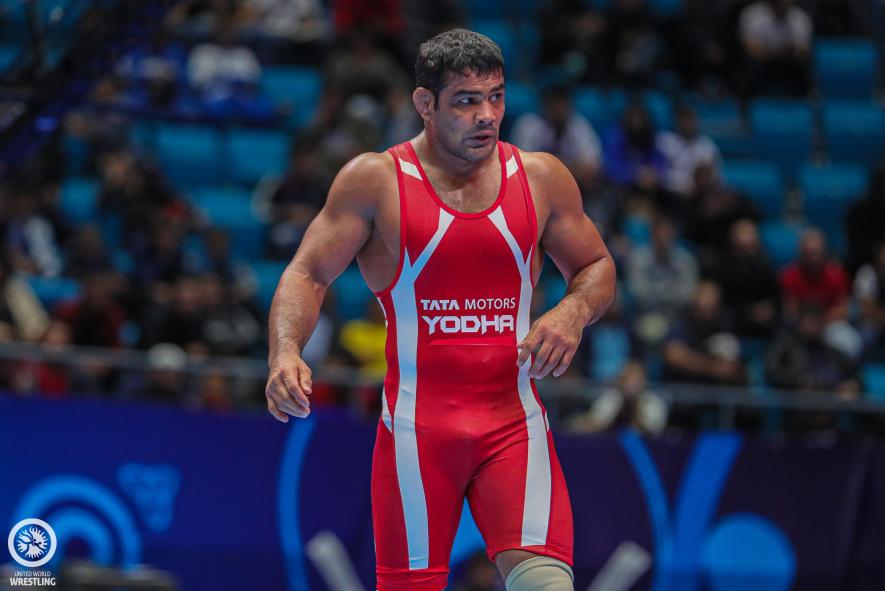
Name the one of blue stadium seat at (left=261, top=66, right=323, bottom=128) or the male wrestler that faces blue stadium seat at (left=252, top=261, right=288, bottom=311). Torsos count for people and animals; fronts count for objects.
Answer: blue stadium seat at (left=261, top=66, right=323, bottom=128)

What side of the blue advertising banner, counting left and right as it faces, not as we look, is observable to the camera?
front

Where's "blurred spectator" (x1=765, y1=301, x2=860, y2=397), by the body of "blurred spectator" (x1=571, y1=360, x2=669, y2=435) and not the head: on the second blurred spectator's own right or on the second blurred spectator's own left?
on the second blurred spectator's own left

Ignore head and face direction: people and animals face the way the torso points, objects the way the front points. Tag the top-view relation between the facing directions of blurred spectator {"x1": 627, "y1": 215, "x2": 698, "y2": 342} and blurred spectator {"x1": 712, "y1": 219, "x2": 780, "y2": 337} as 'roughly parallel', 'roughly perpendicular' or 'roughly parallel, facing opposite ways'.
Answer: roughly parallel

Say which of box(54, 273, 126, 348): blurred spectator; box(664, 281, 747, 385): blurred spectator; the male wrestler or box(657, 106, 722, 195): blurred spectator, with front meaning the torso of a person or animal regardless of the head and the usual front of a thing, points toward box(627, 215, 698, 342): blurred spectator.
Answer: box(657, 106, 722, 195): blurred spectator

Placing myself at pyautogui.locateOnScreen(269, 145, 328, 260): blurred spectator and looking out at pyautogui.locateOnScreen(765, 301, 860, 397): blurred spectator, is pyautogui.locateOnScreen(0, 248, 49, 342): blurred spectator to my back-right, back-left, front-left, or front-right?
back-right

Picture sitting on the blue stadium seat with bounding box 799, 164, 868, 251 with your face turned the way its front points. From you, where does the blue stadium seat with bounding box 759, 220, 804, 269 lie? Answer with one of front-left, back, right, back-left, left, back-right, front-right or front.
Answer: front-right

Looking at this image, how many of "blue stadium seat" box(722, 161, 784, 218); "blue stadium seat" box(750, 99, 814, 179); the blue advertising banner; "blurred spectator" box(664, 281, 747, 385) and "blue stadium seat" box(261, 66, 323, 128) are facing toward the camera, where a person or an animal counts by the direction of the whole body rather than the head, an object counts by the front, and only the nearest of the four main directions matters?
5

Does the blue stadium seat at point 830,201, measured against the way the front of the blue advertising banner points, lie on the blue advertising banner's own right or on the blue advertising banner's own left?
on the blue advertising banner's own left

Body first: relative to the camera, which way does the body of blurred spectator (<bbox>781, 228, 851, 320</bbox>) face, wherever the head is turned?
toward the camera

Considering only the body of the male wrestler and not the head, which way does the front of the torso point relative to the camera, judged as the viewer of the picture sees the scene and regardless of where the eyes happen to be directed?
toward the camera

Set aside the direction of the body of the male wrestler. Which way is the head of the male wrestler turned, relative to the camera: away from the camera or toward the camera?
toward the camera

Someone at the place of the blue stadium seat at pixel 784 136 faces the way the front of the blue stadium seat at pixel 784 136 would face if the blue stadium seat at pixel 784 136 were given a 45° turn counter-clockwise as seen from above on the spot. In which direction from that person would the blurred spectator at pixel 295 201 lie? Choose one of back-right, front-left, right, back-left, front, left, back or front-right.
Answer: right

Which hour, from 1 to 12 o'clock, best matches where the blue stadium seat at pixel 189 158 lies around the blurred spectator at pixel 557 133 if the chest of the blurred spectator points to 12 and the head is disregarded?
The blue stadium seat is roughly at 3 o'clock from the blurred spectator.

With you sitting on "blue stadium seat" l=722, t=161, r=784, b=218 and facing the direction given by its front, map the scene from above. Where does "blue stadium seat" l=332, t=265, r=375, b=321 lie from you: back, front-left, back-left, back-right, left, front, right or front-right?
front-right
